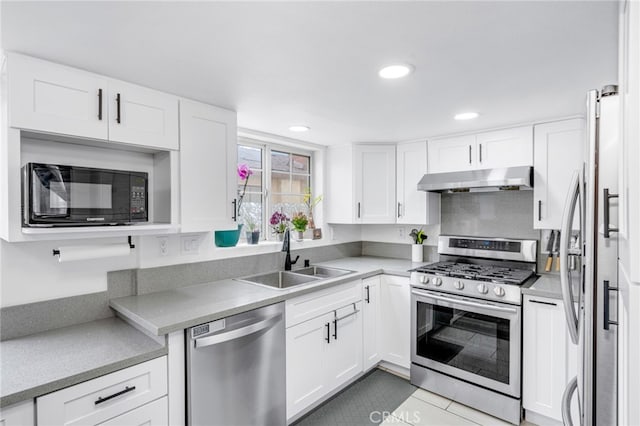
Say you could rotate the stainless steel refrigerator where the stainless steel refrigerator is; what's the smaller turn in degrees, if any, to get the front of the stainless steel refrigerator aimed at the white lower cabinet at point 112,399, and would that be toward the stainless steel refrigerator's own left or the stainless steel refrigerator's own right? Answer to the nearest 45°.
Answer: approximately 45° to the stainless steel refrigerator's own left

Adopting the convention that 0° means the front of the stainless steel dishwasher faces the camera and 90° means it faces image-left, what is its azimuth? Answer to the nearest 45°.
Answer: approximately 315°

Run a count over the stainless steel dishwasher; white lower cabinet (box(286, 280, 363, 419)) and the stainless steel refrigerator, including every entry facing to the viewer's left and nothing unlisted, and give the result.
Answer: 1

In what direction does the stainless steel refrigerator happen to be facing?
to the viewer's left

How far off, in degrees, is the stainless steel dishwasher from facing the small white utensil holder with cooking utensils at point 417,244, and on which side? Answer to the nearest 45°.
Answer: approximately 90° to its left

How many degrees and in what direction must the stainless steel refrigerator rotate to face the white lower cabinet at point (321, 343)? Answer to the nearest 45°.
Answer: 0° — it already faces it

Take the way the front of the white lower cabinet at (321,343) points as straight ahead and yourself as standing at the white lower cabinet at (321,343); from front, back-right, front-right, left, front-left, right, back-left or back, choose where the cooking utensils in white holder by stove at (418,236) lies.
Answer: left

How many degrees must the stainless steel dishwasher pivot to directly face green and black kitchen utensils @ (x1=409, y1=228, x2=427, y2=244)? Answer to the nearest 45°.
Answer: approximately 90° to its left

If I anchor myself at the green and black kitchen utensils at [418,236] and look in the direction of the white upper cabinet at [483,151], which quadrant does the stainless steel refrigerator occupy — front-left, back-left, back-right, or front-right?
front-right

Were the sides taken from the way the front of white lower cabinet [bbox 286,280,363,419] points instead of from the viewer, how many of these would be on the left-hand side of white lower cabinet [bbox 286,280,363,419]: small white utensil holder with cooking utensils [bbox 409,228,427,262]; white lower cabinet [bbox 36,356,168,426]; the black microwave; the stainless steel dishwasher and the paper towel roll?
1

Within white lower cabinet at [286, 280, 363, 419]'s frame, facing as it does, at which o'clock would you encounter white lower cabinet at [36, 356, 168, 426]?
white lower cabinet at [36, 356, 168, 426] is roughly at 3 o'clock from white lower cabinet at [286, 280, 363, 419].

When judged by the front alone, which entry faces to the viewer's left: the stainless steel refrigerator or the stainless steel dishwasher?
the stainless steel refrigerator
